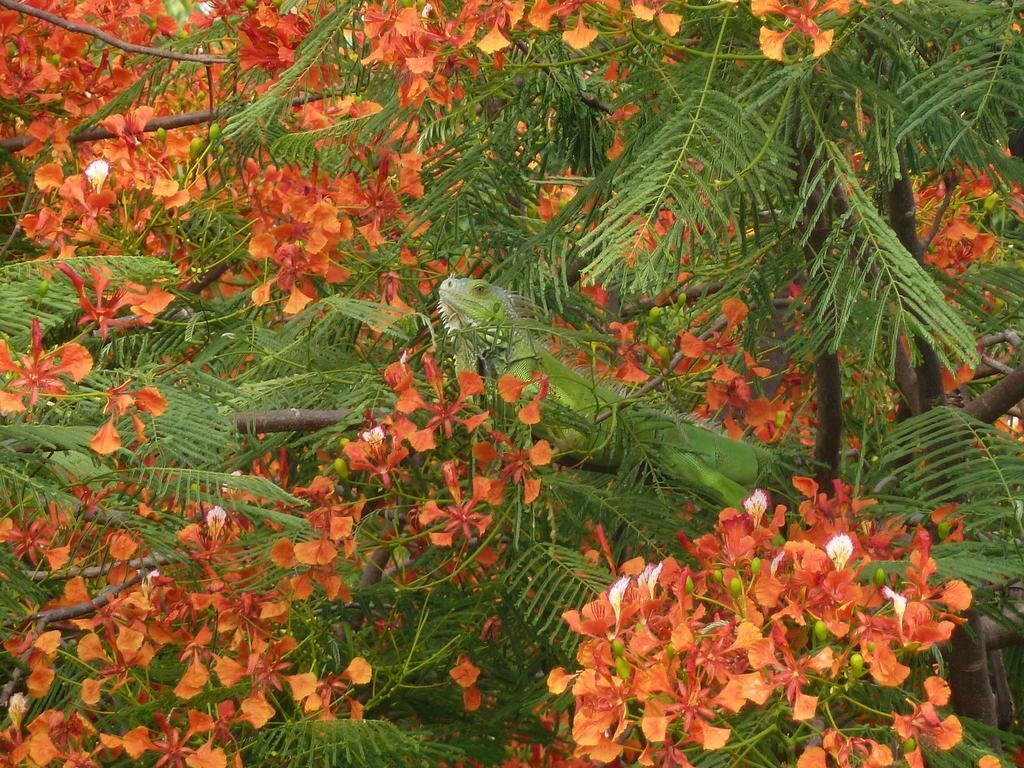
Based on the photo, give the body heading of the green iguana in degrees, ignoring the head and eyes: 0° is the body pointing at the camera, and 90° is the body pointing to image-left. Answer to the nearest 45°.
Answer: approximately 90°
